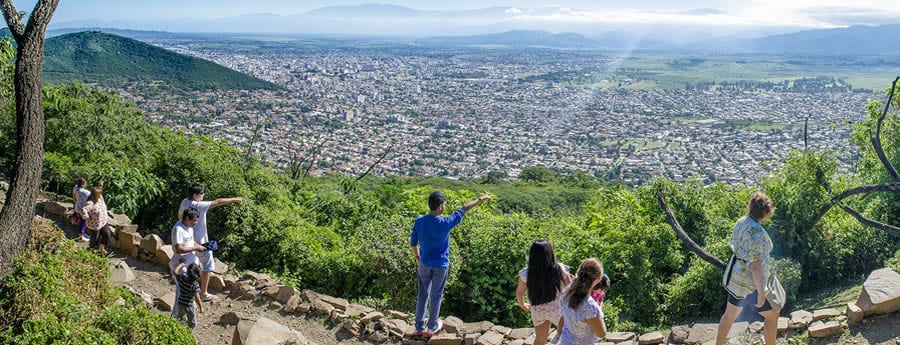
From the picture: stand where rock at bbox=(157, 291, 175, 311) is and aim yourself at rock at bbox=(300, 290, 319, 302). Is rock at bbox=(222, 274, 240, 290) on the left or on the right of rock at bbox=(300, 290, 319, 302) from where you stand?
left

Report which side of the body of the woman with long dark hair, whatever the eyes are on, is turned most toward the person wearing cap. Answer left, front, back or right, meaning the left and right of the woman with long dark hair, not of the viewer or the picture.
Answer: left

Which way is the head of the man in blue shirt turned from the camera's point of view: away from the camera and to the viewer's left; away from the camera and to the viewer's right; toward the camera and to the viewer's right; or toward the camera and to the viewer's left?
away from the camera and to the viewer's right

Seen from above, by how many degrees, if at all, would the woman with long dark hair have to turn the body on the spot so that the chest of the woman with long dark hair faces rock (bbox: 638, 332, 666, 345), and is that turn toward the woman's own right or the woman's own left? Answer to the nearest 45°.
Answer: approximately 45° to the woman's own right

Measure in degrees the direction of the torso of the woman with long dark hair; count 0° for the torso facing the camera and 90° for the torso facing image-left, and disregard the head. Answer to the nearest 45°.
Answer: approximately 180°

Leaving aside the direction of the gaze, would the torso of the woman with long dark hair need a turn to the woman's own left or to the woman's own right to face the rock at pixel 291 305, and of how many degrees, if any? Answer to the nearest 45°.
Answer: approximately 45° to the woman's own left

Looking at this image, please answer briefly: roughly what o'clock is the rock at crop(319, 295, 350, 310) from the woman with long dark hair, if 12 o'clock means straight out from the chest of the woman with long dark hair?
The rock is roughly at 10 o'clock from the woman with long dark hair.

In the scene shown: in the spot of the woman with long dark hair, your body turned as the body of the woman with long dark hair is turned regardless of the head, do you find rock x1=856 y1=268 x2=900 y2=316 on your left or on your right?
on your right

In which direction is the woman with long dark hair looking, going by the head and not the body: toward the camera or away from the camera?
away from the camera

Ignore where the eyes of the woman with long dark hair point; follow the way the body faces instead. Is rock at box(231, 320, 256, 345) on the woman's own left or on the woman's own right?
on the woman's own left

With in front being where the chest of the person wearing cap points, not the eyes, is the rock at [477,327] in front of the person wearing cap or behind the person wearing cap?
in front

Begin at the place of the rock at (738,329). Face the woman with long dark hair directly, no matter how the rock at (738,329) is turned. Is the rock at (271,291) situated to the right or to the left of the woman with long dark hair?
right
